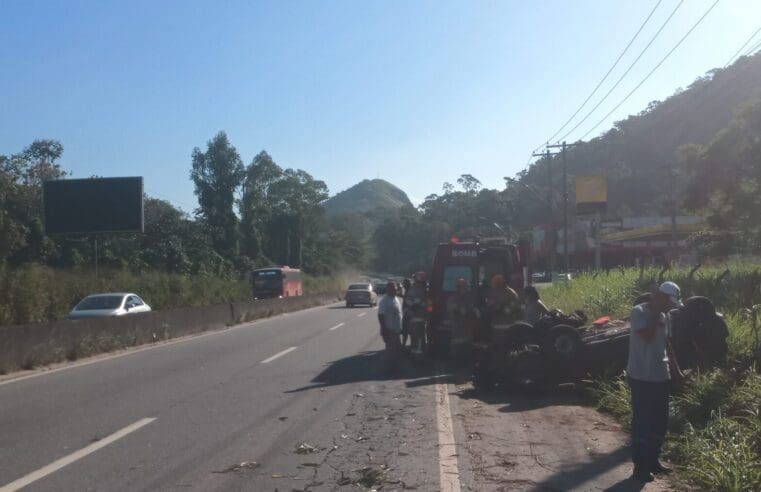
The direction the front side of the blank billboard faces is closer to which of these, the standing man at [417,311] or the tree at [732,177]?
the standing man

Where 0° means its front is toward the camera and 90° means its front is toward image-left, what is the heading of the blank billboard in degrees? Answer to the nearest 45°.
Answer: approximately 0°

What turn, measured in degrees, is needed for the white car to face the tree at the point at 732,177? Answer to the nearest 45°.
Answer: approximately 135° to its left

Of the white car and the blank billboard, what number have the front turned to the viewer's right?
0

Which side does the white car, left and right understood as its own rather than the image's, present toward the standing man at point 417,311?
left

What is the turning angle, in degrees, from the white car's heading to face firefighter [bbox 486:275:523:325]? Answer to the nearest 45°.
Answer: approximately 90° to its left

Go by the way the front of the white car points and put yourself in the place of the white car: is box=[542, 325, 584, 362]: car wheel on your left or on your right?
on your left

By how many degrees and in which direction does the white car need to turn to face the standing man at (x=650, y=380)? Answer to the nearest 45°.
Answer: approximately 45° to its left

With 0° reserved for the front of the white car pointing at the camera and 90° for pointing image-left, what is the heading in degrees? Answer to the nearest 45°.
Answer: approximately 45°

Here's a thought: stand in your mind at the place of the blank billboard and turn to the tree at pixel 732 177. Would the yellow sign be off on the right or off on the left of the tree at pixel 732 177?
left

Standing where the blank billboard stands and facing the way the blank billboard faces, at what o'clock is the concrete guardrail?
The concrete guardrail is roughly at 12 o'clock from the blank billboard.
